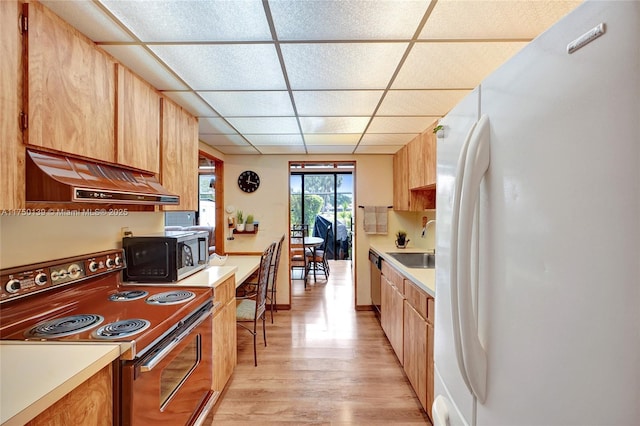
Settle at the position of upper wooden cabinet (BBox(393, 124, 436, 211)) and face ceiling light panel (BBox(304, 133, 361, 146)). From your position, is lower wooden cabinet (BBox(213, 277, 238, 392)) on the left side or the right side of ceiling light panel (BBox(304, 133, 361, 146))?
left

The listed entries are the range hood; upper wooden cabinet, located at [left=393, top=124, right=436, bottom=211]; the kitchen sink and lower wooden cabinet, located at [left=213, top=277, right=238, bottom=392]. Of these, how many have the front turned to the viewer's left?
2

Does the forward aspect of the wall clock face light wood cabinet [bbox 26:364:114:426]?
yes

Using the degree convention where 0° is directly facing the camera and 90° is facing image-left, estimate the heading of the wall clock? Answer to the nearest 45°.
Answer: approximately 0°

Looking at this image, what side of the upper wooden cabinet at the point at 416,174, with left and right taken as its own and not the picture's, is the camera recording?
left

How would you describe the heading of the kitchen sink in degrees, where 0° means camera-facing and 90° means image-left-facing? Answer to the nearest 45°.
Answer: approximately 90°

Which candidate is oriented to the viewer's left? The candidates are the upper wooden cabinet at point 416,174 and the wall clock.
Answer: the upper wooden cabinet

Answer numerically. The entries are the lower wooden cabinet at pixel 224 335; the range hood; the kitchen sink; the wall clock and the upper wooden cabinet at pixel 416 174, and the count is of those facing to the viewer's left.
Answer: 2

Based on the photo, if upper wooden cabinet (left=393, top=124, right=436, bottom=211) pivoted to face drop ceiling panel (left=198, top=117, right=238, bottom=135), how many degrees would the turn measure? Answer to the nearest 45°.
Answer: approximately 45° to its left

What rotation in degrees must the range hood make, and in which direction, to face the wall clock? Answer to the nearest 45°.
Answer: approximately 90° to its left

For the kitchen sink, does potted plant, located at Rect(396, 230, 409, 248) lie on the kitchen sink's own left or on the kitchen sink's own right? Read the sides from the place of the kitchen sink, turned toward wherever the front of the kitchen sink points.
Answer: on the kitchen sink's own right
